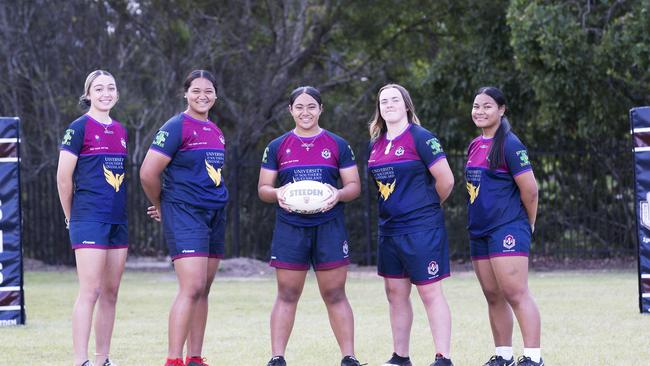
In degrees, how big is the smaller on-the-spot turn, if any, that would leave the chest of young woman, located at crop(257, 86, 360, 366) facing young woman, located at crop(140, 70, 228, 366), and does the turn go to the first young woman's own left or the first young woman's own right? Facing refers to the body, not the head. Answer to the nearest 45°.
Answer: approximately 90° to the first young woman's own right

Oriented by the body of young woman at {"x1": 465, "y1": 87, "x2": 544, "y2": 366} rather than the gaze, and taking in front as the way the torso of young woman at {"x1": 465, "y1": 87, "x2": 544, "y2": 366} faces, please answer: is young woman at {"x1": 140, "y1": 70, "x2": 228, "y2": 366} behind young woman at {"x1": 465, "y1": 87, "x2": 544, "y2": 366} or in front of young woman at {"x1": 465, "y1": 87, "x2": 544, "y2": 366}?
in front

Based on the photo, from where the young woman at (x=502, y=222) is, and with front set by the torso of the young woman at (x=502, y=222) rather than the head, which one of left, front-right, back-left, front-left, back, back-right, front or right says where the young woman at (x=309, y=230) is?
front-right

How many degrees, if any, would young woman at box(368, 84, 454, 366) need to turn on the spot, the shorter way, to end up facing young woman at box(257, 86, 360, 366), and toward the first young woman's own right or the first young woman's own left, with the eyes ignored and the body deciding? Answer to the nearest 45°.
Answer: approximately 45° to the first young woman's own right

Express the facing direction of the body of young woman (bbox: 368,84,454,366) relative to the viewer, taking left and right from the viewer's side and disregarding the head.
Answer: facing the viewer and to the left of the viewer

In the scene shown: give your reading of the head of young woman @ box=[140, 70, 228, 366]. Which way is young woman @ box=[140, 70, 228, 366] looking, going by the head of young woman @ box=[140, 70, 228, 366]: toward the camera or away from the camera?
toward the camera

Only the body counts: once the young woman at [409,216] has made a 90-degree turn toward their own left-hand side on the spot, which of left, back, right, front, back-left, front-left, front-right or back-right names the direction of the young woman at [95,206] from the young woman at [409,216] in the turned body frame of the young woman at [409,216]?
back-right

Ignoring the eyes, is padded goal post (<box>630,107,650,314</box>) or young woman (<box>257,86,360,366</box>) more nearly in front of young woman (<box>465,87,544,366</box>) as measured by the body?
the young woman

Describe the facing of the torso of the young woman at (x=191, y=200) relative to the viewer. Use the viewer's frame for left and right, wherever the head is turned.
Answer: facing the viewer and to the right of the viewer

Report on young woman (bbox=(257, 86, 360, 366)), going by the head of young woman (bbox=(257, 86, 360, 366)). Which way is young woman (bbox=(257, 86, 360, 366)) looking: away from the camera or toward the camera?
toward the camera

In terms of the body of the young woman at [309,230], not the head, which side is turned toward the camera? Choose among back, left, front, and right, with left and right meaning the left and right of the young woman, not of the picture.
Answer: front
